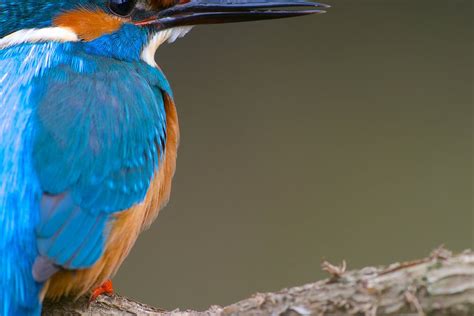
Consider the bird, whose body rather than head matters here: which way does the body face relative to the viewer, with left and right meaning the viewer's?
facing away from the viewer and to the right of the viewer
